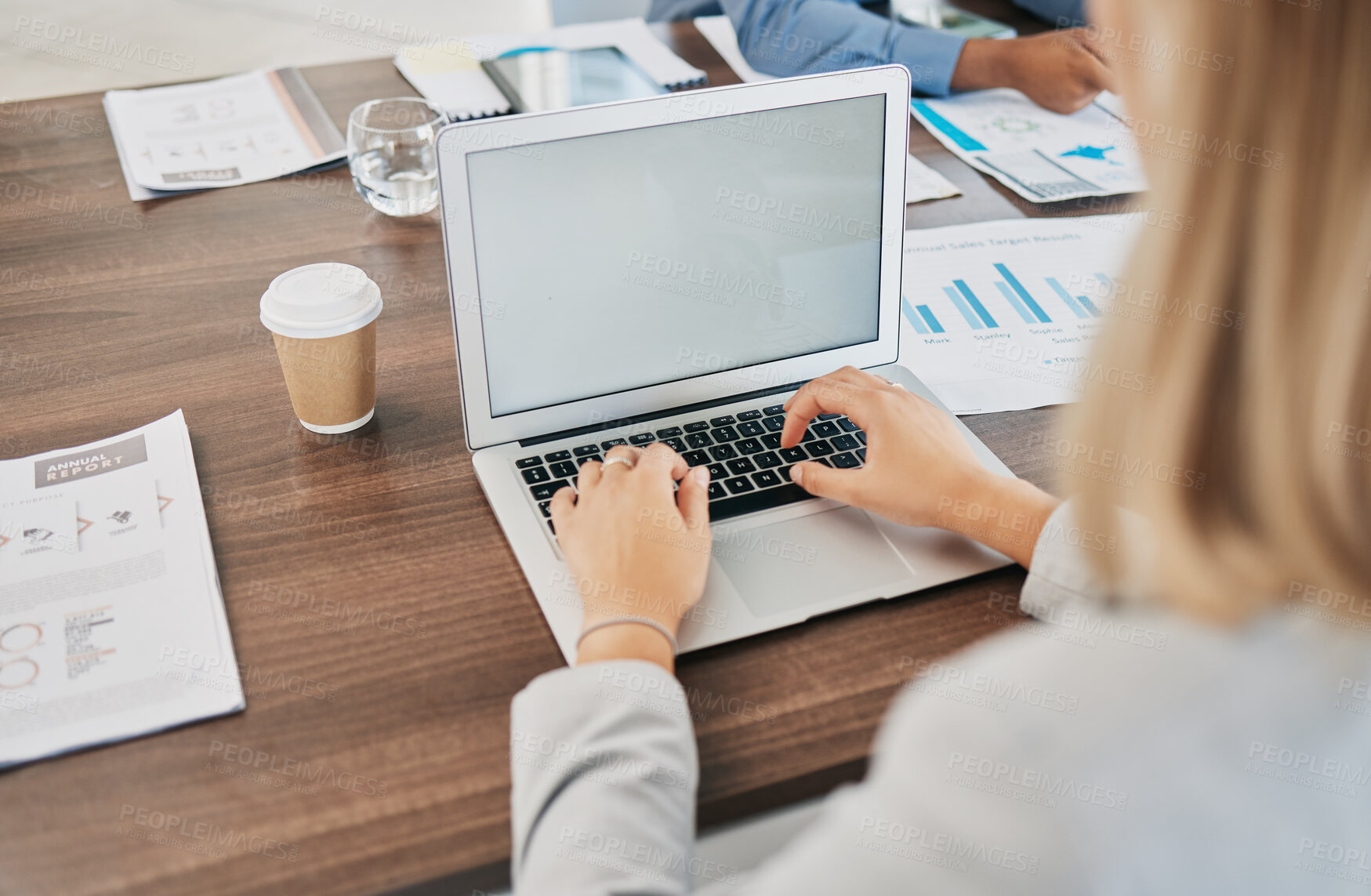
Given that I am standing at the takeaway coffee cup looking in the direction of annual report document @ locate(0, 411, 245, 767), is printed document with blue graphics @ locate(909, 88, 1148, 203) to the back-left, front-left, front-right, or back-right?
back-left

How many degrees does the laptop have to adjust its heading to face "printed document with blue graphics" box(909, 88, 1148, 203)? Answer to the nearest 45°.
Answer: approximately 135° to its left

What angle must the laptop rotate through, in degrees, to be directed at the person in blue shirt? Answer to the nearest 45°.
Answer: approximately 180°

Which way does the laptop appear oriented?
toward the camera
